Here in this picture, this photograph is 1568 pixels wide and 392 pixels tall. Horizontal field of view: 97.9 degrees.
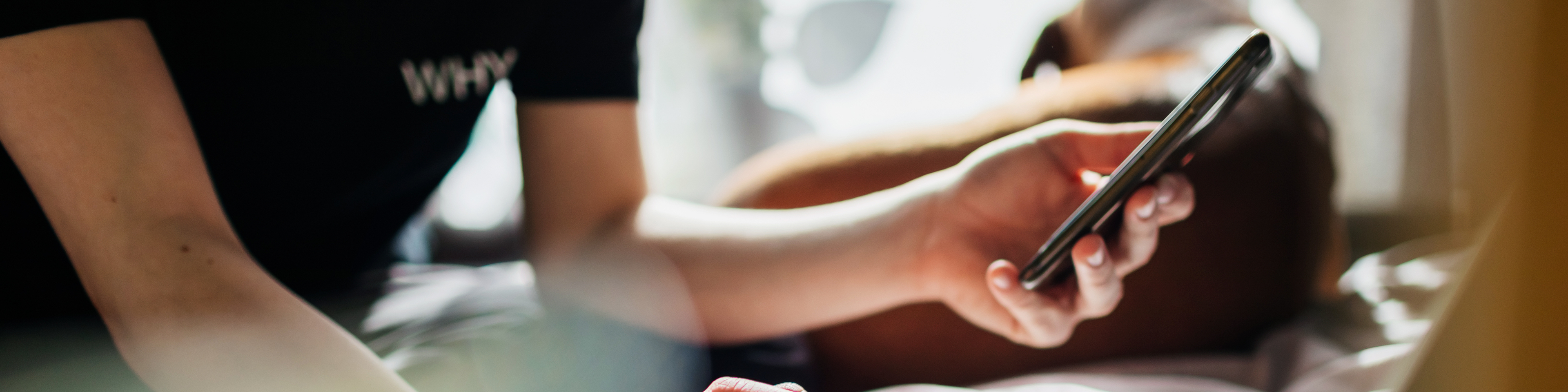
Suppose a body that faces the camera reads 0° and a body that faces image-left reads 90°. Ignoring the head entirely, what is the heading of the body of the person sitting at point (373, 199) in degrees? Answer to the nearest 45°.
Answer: approximately 315°
